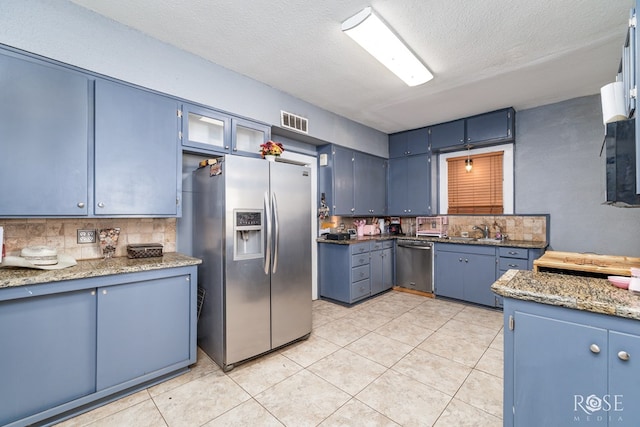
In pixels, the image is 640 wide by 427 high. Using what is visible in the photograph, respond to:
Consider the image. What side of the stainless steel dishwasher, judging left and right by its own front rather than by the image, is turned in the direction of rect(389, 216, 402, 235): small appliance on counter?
right

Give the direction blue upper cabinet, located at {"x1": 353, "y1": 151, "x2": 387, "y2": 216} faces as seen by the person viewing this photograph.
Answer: facing the viewer and to the right of the viewer

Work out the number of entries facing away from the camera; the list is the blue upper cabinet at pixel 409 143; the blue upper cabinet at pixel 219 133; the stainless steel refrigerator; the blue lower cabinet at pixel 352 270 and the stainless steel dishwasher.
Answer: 0

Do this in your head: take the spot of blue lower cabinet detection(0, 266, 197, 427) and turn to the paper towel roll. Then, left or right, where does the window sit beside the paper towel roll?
left

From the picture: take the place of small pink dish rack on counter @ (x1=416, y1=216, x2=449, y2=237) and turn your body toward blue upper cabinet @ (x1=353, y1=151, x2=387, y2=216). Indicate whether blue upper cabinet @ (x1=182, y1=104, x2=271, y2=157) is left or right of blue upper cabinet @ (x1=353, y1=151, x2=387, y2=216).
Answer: left

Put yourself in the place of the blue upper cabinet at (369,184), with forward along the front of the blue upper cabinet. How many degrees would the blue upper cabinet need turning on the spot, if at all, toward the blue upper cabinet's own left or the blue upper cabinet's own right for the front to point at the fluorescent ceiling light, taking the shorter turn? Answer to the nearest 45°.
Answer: approximately 45° to the blue upper cabinet's own right

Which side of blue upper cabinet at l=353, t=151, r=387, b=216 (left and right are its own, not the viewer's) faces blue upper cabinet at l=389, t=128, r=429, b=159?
left

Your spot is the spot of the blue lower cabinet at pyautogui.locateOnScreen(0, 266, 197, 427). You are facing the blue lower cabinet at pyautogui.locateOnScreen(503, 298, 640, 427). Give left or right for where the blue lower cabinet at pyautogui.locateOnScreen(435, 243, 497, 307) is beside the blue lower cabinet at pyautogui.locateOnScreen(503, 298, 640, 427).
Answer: left

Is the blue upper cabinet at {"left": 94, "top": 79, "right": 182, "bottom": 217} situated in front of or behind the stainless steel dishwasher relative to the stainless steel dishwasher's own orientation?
in front

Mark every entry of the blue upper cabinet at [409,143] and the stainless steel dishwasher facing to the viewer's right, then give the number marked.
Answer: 0

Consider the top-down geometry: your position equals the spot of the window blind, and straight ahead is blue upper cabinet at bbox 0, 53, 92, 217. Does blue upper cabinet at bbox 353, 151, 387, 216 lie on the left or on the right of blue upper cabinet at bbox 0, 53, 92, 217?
right

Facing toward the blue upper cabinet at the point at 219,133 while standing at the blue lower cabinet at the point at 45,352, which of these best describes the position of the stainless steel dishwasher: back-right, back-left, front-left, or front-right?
front-right

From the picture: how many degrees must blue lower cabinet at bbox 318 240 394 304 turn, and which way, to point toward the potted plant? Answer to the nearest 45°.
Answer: approximately 90° to its right
